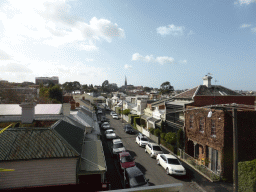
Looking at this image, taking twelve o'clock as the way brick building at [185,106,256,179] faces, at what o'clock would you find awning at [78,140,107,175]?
The awning is roughly at 12 o'clock from the brick building.

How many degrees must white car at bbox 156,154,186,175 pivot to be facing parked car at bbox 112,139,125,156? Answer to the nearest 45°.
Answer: approximately 180°

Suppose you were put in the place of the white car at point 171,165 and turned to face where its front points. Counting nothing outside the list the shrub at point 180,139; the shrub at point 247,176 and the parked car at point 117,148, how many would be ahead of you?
1

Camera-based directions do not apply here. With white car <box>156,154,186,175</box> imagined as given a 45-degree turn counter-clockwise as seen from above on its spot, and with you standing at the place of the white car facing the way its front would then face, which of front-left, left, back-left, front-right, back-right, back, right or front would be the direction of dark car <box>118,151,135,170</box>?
back

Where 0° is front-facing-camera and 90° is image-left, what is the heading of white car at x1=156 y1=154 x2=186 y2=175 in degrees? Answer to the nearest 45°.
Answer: approximately 315°

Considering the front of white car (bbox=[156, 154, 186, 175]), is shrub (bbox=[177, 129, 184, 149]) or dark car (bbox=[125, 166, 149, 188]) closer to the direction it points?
the dark car

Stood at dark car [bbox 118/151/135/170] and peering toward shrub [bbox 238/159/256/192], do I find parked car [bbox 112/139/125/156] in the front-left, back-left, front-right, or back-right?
back-left

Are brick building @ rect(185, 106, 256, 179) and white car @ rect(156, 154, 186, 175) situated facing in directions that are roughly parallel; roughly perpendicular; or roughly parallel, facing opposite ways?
roughly perpendicular

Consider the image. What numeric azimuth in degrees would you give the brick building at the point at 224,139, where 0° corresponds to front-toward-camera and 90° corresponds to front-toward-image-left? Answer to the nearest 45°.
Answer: approximately 45°
